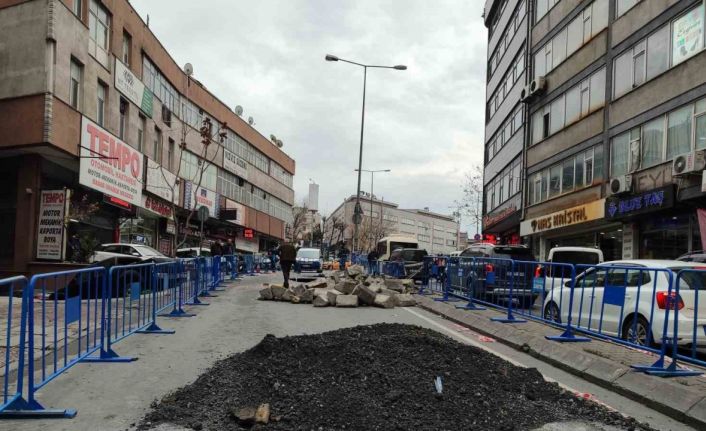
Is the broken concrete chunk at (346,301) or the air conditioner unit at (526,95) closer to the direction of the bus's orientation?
the broken concrete chunk

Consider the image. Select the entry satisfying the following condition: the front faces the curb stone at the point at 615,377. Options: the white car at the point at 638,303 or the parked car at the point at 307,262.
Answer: the parked car

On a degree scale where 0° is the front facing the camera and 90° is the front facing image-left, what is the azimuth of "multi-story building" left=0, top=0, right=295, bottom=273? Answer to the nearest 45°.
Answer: approximately 315°

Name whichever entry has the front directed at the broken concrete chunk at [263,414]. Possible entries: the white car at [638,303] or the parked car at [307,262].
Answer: the parked car

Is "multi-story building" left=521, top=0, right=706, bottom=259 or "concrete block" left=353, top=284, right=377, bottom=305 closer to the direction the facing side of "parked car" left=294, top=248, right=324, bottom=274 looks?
the concrete block

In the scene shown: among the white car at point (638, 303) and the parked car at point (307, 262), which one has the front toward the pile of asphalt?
the parked car
